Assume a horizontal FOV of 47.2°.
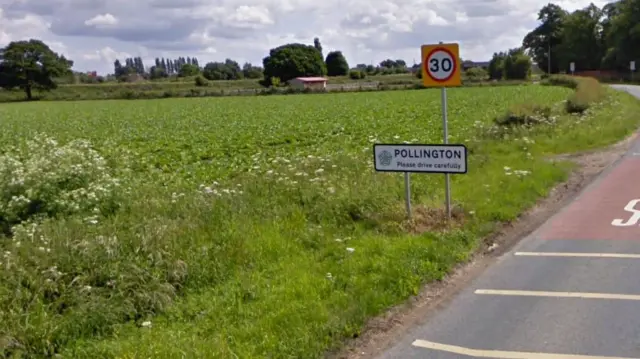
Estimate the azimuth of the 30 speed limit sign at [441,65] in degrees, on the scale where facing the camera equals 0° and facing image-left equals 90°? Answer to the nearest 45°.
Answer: approximately 0°

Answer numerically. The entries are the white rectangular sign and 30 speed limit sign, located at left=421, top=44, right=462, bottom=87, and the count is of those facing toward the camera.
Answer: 2
